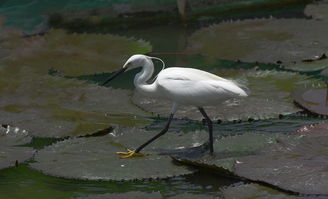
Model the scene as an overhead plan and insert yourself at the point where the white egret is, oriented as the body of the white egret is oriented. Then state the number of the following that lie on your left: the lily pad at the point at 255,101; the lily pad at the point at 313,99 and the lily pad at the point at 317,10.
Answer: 0

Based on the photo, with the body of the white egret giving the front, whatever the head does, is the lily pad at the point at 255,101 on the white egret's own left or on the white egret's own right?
on the white egret's own right

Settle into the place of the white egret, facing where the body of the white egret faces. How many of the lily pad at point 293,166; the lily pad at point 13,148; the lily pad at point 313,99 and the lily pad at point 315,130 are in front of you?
1

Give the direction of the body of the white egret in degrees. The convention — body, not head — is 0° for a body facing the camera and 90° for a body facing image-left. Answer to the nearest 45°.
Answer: approximately 90°

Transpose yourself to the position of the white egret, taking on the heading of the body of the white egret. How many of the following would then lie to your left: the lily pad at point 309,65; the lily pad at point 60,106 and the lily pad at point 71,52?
0

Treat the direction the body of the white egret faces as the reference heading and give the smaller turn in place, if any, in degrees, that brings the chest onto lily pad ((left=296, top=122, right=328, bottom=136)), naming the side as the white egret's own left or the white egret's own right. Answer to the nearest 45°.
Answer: approximately 180°

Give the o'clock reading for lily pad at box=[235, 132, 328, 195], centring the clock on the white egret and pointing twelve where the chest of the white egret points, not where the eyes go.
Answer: The lily pad is roughly at 7 o'clock from the white egret.

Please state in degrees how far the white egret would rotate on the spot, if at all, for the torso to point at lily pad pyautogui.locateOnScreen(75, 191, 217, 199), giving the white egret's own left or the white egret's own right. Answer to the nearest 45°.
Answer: approximately 45° to the white egret's own left

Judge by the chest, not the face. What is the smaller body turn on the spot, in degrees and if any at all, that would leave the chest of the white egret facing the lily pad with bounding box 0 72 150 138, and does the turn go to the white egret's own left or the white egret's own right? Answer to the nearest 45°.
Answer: approximately 45° to the white egret's own right

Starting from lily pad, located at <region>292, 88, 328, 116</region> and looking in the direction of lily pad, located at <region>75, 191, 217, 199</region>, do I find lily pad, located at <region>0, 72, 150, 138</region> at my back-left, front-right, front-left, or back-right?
front-right

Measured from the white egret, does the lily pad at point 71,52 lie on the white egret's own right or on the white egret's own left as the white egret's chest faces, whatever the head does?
on the white egret's own right

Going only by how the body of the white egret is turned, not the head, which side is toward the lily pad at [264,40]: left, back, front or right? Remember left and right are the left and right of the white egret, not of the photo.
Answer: right

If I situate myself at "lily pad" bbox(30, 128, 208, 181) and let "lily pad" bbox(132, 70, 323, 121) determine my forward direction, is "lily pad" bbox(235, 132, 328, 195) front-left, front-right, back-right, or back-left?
front-right

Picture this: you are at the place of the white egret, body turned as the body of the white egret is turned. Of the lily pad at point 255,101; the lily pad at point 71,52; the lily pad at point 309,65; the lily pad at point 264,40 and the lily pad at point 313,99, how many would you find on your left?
0
